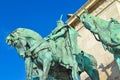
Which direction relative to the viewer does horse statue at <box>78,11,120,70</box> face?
to the viewer's left

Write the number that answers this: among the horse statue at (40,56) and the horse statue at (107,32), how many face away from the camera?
0
